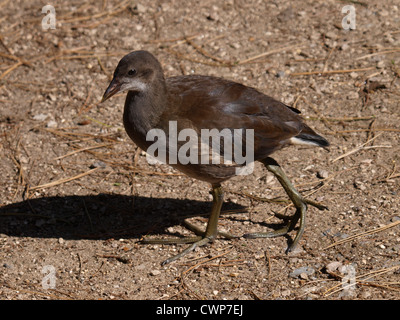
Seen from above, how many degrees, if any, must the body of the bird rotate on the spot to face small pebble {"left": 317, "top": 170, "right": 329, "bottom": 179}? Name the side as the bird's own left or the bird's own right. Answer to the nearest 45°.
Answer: approximately 135° to the bird's own right

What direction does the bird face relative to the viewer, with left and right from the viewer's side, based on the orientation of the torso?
facing to the left of the viewer
